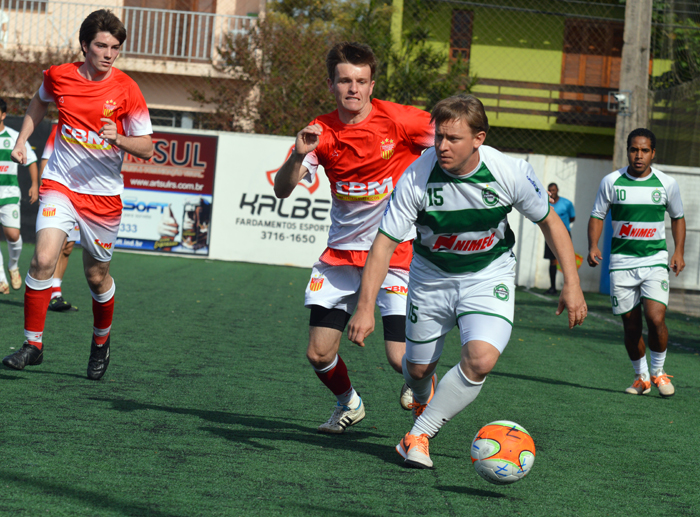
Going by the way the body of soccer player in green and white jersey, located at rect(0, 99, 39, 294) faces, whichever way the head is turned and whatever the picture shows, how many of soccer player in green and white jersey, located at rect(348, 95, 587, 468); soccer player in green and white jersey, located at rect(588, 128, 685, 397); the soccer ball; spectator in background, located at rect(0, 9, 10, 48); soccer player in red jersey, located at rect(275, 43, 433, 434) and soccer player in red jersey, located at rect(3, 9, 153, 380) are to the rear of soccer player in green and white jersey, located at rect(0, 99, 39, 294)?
1

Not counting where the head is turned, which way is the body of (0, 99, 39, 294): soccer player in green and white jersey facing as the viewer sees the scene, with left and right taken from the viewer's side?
facing the viewer

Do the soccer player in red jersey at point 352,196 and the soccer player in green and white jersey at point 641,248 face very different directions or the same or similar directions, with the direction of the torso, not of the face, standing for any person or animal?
same or similar directions

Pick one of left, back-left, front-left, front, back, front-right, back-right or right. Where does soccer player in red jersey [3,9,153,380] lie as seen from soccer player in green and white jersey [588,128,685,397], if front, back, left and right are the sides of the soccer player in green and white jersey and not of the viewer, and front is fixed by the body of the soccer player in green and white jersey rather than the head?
front-right

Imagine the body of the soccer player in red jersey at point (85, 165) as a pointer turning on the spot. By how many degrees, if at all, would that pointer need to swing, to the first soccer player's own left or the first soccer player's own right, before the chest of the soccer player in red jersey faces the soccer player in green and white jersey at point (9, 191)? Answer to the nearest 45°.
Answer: approximately 180°

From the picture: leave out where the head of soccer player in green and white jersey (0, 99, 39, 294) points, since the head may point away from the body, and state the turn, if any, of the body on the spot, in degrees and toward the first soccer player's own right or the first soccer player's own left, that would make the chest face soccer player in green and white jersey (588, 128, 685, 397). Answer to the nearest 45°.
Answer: approximately 45° to the first soccer player's own left

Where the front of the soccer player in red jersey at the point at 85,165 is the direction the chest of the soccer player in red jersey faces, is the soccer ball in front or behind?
in front

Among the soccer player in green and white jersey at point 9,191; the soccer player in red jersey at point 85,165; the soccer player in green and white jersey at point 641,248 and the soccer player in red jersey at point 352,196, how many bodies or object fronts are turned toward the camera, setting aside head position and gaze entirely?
4

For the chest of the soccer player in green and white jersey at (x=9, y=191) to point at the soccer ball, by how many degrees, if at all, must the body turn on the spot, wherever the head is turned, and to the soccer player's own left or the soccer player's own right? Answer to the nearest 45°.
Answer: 0° — they already face it

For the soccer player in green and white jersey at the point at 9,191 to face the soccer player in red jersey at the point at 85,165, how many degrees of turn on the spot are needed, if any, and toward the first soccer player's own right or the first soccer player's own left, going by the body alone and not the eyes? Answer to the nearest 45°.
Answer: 0° — they already face them

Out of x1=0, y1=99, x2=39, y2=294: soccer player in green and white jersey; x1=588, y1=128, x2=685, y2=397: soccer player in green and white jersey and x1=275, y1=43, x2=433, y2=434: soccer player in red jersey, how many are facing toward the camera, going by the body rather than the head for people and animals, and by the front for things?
3

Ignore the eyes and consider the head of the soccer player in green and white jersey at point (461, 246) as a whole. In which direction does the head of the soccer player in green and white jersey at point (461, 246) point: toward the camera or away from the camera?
toward the camera

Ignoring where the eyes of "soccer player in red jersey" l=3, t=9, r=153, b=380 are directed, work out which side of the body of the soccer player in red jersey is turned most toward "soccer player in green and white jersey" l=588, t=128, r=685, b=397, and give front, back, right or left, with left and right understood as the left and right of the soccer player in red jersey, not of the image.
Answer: left

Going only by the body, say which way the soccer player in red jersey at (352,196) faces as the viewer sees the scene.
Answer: toward the camera
